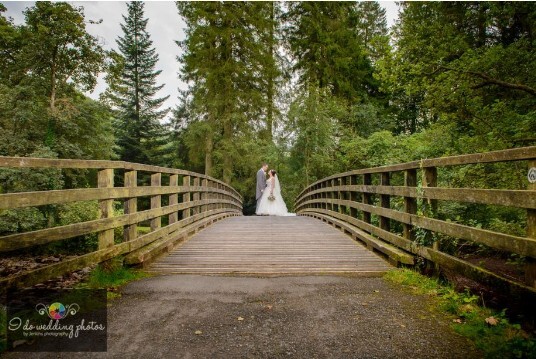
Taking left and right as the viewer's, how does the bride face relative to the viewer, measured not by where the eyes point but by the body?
facing to the left of the viewer

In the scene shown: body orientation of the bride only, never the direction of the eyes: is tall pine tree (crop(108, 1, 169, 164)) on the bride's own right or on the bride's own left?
on the bride's own right

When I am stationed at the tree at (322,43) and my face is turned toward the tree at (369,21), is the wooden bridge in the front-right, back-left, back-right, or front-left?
back-right

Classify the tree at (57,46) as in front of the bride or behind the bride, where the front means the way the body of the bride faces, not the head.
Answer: in front

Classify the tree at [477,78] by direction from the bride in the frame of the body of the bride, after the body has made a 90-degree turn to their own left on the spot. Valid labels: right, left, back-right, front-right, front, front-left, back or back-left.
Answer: front-left

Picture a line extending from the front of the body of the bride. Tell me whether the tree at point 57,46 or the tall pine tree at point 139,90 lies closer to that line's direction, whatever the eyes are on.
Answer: the tree
